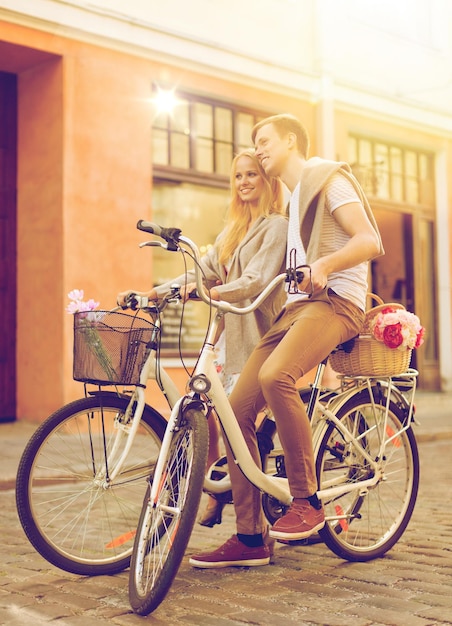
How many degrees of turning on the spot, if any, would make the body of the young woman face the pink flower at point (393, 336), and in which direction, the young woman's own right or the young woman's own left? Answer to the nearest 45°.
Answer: approximately 90° to the young woman's own left

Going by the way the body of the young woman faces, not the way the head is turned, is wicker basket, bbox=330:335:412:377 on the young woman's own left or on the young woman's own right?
on the young woman's own left
